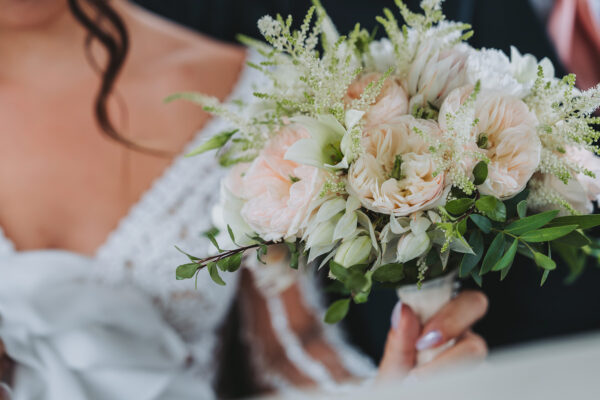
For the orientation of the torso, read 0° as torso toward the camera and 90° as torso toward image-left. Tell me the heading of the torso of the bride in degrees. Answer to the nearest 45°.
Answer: approximately 0°
